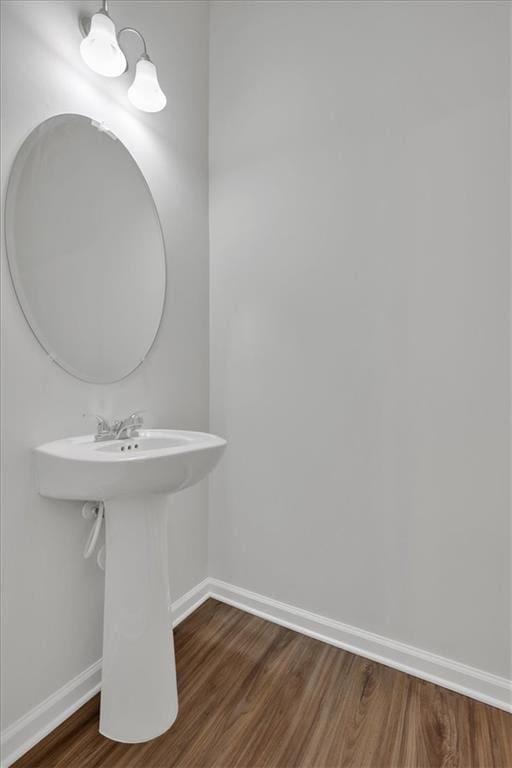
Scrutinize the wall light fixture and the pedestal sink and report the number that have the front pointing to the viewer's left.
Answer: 0

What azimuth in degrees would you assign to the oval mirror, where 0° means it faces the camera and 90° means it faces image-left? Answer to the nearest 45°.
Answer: approximately 315°

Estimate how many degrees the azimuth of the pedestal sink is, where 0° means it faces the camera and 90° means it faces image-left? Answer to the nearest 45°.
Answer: approximately 315°
